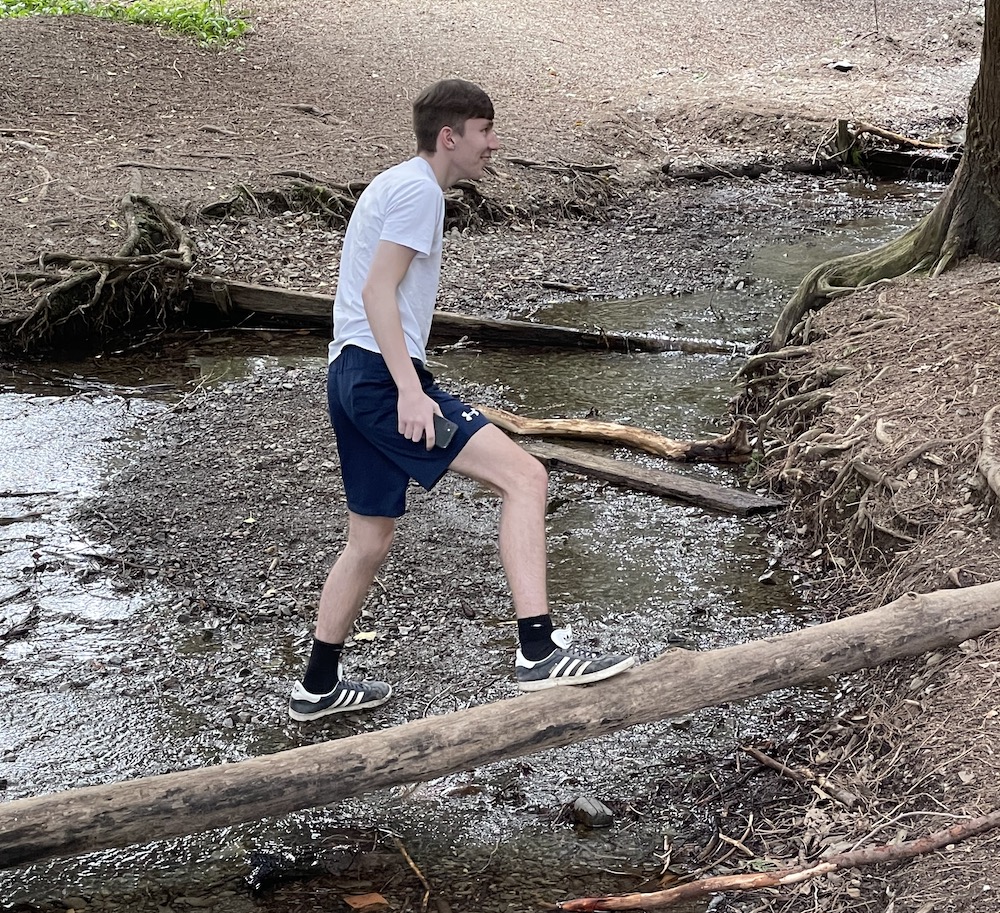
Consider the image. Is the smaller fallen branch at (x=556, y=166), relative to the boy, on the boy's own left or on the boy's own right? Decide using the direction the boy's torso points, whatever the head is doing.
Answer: on the boy's own left

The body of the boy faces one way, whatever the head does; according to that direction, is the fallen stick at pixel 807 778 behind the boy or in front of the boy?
in front

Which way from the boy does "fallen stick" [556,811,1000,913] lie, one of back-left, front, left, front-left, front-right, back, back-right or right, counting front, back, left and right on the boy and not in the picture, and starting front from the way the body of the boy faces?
front-right

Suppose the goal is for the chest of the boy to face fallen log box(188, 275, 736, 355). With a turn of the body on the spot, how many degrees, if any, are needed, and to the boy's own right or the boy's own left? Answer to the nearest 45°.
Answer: approximately 90° to the boy's own left

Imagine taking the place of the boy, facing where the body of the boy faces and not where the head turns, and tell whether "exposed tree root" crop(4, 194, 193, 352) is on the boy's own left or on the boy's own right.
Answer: on the boy's own left

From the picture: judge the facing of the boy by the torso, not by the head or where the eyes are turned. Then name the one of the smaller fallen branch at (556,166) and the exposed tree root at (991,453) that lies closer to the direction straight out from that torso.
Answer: the exposed tree root

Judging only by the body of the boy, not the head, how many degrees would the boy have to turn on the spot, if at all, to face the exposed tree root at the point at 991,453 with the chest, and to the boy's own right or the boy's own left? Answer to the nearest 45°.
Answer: approximately 45° to the boy's own left

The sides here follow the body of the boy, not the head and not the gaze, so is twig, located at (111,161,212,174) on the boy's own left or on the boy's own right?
on the boy's own left

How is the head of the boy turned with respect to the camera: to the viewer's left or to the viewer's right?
to the viewer's right

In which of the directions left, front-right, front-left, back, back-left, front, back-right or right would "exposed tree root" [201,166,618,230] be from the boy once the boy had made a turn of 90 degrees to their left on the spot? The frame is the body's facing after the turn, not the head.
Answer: front

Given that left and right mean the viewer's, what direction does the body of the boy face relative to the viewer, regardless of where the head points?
facing to the right of the viewer
